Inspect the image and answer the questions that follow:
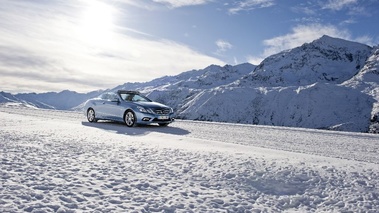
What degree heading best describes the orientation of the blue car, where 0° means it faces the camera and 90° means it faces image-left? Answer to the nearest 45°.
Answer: approximately 315°

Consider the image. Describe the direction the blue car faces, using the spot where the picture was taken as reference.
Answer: facing the viewer and to the right of the viewer
